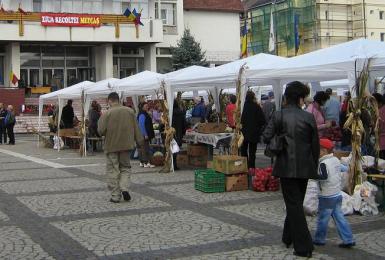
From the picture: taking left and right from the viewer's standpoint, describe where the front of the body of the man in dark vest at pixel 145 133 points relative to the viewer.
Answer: facing to the right of the viewer

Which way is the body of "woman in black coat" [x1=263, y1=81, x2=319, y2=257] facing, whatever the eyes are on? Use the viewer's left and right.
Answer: facing away from the viewer

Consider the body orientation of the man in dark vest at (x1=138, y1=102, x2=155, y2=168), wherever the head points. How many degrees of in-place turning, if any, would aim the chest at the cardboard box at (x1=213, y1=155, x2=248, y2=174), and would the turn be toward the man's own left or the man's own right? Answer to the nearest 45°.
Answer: approximately 90° to the man's own right

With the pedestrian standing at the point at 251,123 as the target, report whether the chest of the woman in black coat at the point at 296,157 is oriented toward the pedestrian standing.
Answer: yes

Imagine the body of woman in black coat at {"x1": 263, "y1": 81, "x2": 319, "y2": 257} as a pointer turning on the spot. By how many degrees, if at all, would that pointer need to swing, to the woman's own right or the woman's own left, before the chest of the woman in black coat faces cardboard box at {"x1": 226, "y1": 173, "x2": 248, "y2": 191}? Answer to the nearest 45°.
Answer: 0° — they already face it

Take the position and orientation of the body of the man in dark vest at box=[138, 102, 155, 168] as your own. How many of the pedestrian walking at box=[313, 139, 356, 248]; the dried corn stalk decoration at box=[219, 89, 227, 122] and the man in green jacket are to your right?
2

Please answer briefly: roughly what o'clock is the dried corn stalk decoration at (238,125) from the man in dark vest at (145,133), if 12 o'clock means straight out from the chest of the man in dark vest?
The dried corn stalk decoration is roughly at 2 o'clock from the man in dark vest.

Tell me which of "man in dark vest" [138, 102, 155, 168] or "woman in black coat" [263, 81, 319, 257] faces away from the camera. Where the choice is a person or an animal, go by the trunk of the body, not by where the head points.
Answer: the woman in black coat

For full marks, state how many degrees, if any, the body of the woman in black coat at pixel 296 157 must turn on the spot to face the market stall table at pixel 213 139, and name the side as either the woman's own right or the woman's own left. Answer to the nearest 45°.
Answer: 0° — they already face it

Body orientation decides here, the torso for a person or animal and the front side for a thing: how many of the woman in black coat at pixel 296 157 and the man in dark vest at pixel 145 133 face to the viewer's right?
1
